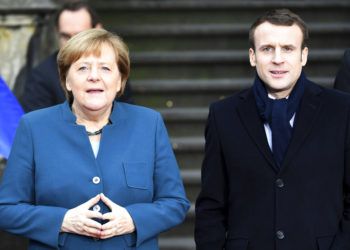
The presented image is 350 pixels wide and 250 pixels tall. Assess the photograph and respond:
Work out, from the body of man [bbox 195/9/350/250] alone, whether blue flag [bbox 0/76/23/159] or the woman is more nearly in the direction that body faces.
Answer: the woman

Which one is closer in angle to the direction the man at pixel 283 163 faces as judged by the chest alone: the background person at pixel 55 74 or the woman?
the woman

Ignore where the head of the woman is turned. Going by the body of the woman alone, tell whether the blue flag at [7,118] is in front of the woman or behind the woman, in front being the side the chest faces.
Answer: behind

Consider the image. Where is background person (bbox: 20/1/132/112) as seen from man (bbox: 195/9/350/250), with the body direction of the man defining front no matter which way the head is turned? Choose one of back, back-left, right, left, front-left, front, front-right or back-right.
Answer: back-right

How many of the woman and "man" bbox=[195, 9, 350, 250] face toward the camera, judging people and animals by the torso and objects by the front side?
2

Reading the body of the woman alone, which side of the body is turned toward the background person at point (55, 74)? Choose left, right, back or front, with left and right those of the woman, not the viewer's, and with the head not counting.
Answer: back

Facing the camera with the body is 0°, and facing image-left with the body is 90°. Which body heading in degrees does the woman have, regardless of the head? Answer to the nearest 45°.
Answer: approximately 0°

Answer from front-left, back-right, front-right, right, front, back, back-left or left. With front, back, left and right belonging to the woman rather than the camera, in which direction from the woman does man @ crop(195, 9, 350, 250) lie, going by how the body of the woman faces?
left
